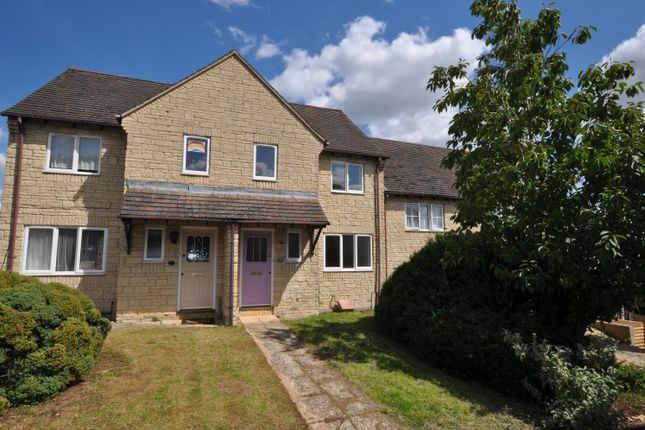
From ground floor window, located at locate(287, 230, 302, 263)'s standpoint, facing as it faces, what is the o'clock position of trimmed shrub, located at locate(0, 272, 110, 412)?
The trimmed shrub is roughly at 1 o'clock from the ground floor window.

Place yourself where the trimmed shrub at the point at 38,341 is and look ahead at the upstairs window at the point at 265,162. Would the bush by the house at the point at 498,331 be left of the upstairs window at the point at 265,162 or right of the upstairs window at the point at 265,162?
right

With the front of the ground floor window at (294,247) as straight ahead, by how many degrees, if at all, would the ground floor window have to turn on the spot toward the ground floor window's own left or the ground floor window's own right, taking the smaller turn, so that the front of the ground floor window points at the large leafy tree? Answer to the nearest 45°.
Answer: approximately 45° to the ground floor window's own left

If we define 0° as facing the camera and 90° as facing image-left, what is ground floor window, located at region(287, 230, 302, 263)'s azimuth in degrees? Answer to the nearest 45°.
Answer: approximately 0°

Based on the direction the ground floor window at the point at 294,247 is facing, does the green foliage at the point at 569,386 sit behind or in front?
in front

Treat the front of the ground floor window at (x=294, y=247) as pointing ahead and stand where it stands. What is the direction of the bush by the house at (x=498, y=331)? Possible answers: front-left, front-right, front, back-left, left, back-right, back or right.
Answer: front-left
